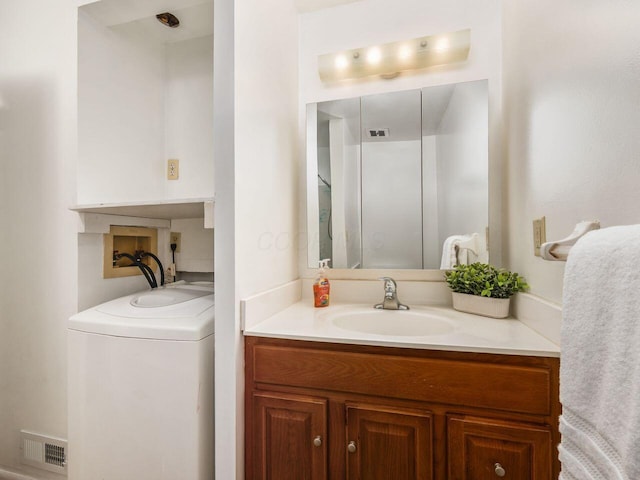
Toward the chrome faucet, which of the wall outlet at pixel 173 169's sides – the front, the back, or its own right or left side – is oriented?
left

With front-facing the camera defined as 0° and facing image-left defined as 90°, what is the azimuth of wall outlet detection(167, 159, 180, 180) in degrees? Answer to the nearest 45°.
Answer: approximately 45°

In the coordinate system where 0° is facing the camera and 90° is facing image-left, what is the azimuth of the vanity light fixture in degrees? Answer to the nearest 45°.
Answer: approximately 0°

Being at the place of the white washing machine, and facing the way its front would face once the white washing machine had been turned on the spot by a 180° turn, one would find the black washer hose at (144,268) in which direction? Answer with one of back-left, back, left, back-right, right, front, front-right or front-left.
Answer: front-left

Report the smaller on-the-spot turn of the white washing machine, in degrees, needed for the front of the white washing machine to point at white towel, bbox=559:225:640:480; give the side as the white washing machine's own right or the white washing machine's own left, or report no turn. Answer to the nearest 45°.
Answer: approximately 90° to the white washing machine's own left

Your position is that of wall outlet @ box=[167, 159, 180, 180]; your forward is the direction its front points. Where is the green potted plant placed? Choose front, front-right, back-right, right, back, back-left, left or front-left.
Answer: left

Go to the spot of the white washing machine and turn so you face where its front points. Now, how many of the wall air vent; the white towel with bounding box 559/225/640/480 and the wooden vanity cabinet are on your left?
2
